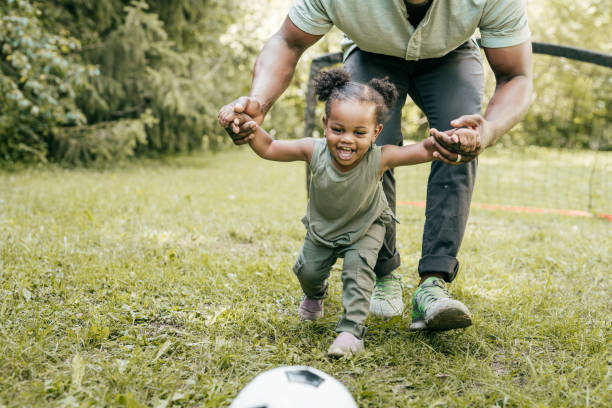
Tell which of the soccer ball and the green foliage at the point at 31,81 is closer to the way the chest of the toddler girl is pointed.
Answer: the soccer ball

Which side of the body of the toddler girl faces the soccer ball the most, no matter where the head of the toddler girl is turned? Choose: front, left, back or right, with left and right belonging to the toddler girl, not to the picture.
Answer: front

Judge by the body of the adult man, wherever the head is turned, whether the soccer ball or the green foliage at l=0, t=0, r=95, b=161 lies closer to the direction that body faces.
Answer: the soccer ball

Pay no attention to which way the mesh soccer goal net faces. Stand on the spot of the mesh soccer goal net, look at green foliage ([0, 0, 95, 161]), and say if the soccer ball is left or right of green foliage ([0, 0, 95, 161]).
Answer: left

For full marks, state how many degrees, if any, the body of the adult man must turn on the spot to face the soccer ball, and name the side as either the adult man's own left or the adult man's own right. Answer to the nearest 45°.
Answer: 0° — they already face it

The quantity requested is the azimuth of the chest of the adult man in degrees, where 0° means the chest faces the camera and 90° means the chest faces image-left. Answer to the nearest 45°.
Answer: approximately 0°

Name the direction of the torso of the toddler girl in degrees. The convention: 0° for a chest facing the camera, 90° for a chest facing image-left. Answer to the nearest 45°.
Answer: approximately 0°

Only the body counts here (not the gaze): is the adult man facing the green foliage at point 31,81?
no

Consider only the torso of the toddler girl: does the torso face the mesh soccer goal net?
no

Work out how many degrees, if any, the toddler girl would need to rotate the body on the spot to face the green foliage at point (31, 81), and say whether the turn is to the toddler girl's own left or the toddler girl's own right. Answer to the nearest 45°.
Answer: approximately 135° to the toddler girl's own right

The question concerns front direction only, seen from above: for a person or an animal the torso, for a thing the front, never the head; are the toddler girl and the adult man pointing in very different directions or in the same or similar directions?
same or similar directions

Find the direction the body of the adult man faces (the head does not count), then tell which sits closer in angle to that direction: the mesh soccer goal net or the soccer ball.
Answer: the soccer ball

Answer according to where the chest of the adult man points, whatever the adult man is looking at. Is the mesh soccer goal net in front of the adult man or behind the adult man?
behind

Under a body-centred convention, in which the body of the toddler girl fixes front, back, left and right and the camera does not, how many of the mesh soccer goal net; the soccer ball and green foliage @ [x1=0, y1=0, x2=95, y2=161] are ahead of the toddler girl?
1
